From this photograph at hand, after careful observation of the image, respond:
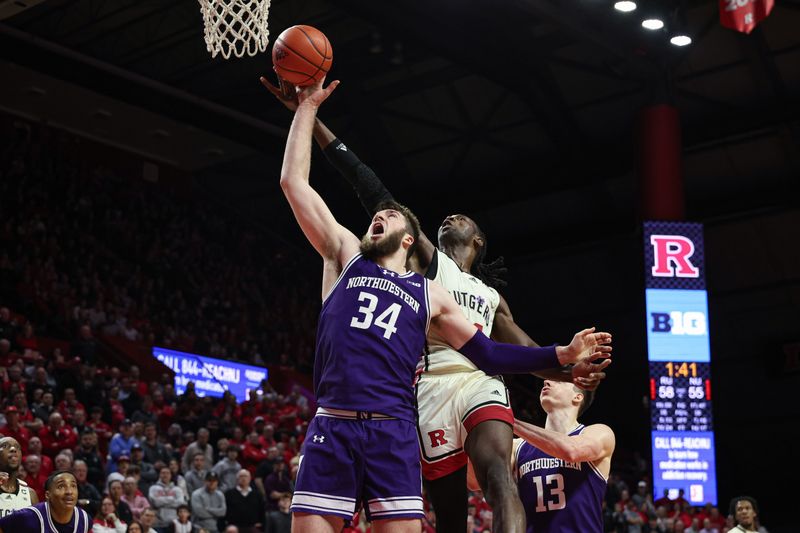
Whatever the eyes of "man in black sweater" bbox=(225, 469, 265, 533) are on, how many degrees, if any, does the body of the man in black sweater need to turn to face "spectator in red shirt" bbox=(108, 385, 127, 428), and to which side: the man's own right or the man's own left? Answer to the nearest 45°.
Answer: approximately 135° to the man's own right

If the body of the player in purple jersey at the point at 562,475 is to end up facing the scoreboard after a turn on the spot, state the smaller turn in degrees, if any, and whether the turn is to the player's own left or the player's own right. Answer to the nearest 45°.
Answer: approximately 135° to the player's own right

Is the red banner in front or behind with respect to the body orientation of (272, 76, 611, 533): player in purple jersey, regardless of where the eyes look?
behind

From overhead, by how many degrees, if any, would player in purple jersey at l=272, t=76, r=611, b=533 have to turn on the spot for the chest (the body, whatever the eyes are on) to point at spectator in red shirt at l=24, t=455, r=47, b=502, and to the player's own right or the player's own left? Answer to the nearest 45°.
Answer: approximately 135° to the player's own right

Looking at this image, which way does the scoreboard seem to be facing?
toward the camera

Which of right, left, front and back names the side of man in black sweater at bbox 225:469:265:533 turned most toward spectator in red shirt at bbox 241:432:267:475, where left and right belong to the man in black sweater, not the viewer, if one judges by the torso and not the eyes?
back

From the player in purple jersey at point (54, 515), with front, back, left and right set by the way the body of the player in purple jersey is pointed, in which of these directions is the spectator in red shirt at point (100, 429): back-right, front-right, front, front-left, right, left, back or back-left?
back-left

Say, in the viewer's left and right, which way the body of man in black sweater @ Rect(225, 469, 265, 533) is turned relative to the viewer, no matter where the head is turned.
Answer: facing the viewer

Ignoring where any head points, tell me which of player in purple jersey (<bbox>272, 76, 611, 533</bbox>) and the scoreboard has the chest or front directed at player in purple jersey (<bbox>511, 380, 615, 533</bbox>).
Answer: the scoreboard

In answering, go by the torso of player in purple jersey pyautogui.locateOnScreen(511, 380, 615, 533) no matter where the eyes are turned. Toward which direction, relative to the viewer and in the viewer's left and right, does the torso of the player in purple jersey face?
facing the viewer and to the left of the viewer

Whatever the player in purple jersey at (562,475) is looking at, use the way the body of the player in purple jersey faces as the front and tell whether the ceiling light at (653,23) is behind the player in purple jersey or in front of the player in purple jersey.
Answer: behind
